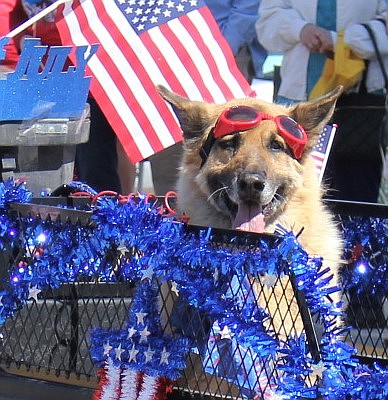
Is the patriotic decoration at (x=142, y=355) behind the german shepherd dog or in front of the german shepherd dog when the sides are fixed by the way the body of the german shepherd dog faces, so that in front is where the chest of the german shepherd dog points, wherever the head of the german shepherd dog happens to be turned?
in front

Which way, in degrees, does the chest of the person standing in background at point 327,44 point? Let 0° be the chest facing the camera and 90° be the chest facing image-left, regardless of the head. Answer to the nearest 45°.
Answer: approximately 0°

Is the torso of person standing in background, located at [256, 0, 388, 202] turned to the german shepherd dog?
yes

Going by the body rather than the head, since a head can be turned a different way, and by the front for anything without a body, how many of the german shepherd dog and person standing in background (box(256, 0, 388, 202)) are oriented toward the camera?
2

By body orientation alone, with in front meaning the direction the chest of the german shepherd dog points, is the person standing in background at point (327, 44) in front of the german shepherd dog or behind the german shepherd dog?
behind

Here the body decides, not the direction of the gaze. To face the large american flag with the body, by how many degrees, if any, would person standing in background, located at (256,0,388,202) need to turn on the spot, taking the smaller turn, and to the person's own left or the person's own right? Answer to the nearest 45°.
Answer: approximately 45° to the person's own right

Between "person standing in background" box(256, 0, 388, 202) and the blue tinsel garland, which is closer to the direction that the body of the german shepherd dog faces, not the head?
the blue tinsel garland

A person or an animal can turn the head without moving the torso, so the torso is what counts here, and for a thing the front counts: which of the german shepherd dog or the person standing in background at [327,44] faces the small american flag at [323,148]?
the person standing in background

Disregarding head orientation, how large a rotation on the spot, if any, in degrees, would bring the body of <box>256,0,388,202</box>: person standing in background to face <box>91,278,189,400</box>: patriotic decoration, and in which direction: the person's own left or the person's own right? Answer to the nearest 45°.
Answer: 0° — they already face it

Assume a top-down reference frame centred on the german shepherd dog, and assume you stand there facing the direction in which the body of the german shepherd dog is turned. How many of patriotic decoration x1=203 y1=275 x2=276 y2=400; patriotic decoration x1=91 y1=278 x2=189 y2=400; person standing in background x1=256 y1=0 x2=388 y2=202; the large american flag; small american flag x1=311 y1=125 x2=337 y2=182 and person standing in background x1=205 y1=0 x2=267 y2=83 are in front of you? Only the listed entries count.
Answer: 2

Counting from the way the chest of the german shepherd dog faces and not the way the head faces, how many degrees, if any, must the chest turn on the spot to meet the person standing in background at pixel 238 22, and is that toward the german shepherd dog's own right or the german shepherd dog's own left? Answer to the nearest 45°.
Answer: approximately 180°

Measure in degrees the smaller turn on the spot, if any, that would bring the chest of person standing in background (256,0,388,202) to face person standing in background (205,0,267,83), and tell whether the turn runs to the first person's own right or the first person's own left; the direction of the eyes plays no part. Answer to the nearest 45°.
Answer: approximately 135° to the first person's own right
